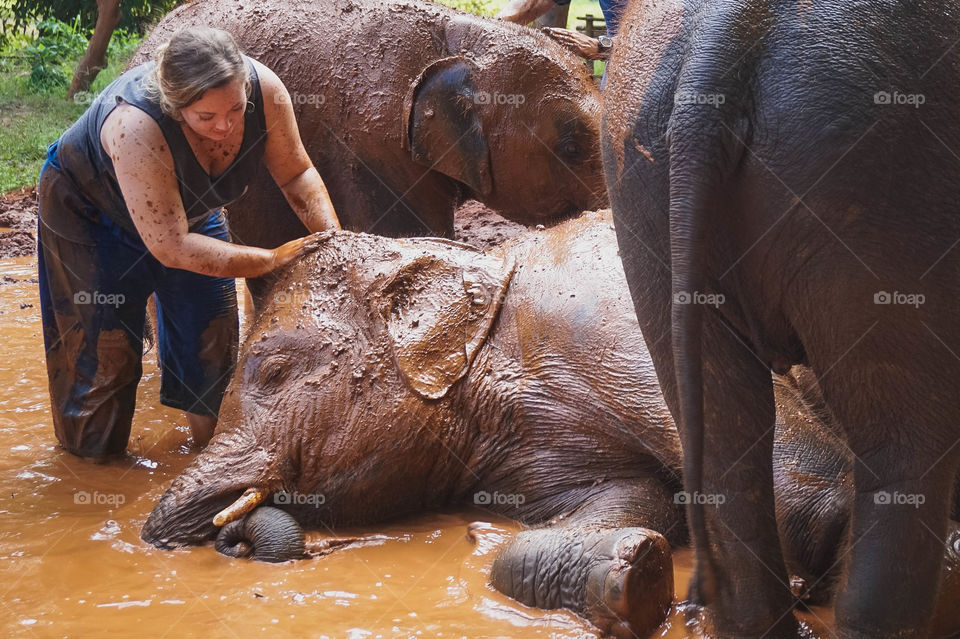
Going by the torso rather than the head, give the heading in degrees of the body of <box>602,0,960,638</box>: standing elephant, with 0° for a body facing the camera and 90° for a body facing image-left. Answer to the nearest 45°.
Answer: approximately 225°

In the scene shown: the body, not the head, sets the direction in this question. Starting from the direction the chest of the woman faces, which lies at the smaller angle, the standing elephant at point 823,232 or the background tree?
the standing elephant

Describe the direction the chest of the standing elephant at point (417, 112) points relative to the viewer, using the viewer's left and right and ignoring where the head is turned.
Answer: facing to the right of the viewer

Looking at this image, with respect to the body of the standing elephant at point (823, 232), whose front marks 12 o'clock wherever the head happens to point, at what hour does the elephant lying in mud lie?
The elephant lying in mud is roughly at 9 o'clock from the standing elephant.

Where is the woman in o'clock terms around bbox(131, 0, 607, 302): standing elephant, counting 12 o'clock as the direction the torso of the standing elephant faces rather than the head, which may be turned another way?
The woman is roughly at 4 o'clock from the standing elephant.

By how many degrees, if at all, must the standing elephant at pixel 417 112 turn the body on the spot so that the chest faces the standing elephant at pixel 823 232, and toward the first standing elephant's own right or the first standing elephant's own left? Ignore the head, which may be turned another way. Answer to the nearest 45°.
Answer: approximately 90° to the first standing elephant's own right

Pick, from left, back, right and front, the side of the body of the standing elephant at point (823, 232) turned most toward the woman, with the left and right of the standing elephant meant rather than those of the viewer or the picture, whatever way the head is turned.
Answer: left

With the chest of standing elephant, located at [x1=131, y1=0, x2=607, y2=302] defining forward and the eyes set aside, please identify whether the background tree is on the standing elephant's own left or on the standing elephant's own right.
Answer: on the standing elephant's own left
